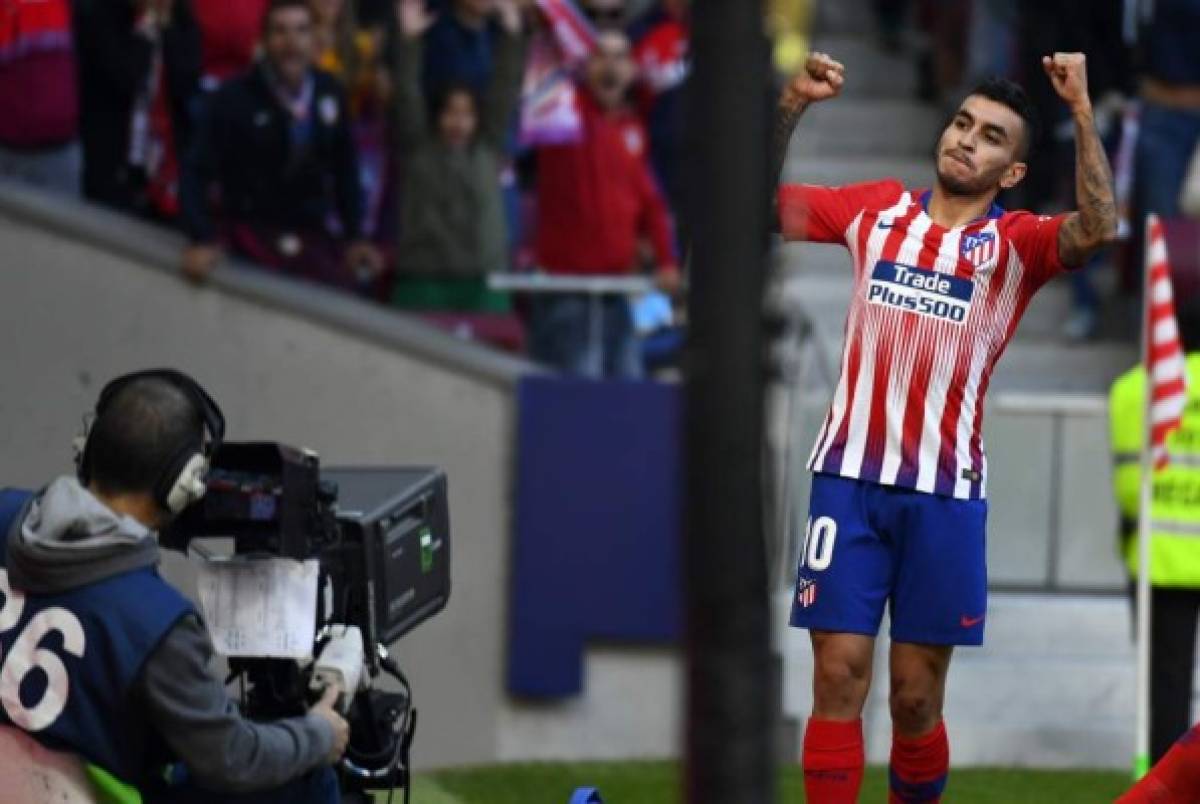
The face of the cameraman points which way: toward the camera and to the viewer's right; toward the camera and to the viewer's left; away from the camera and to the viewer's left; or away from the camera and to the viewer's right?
away from the camera and to the viewer's right

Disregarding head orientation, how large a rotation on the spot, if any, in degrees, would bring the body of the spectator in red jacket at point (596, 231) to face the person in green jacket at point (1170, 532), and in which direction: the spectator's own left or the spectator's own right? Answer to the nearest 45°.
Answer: approximately 45° to the spectator's own left

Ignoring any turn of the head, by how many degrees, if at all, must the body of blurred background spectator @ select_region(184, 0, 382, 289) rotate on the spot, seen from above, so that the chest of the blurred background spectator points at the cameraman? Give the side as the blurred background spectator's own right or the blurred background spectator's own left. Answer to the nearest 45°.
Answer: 0° — they already face them

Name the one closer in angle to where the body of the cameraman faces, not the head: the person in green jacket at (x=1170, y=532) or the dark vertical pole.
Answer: the person in green jacket

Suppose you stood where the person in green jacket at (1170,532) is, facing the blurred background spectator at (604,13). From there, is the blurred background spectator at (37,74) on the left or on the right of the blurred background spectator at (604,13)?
left

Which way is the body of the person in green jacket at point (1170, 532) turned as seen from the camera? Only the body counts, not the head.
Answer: away from the camera

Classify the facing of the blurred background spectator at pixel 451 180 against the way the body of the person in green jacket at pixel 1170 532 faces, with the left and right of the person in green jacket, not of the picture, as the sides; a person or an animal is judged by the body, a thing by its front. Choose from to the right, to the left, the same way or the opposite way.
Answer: the opposite way

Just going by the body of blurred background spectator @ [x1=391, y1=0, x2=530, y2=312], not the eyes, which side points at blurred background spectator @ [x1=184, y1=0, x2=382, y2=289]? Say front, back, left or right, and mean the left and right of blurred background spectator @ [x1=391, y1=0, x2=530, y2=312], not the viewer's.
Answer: right
